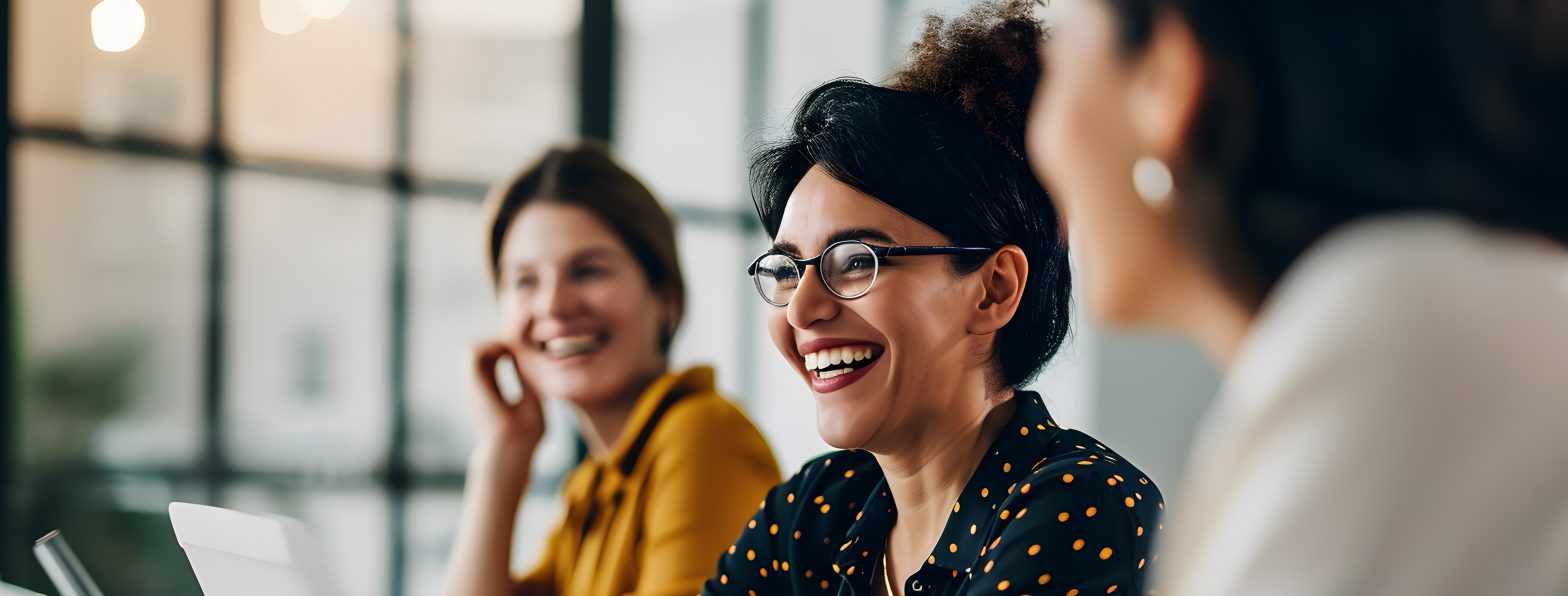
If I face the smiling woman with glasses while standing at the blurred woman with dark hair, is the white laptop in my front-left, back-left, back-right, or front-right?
front-left

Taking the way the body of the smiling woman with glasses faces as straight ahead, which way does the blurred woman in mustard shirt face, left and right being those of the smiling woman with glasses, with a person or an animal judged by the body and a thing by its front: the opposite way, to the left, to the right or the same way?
the same way

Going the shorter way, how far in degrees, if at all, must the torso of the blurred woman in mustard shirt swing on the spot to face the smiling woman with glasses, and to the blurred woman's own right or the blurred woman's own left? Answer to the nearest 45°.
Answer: approximately 45° to the blurred woman's own left

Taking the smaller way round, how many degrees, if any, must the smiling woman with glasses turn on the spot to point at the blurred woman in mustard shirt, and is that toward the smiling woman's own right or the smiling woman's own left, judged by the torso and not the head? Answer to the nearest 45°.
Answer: approximately 90° to the smiling woman's own right

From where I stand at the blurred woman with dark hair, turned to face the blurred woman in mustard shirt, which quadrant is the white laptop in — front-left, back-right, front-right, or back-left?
front-left

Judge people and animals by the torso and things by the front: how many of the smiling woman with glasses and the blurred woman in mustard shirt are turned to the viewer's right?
0

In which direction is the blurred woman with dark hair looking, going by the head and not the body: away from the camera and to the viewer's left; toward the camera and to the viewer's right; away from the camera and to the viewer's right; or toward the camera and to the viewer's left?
away from the camera and to the viewer's left

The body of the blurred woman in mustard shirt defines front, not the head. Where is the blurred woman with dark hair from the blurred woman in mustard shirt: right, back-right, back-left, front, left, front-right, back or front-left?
front-left

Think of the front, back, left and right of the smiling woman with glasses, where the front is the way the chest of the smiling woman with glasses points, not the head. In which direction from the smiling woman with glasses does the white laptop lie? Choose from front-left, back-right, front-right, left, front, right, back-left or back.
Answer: front-right

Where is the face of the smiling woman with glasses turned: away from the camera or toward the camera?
toward the camera
